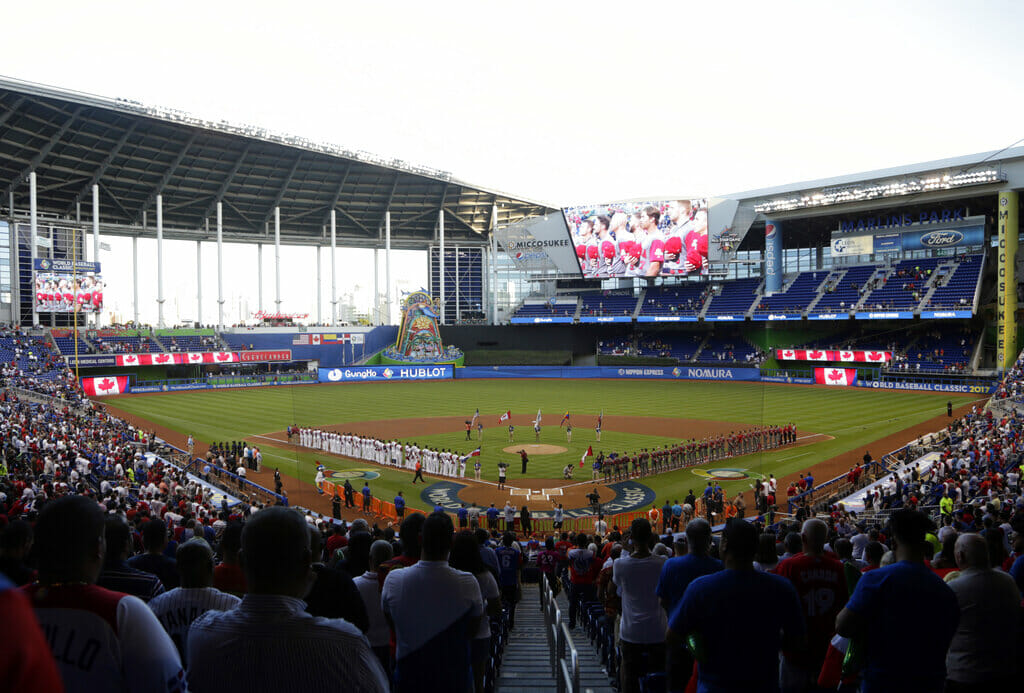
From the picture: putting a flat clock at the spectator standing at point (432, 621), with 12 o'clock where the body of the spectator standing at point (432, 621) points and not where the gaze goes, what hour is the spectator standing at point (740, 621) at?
the spectator standing at point (740, 621) is roughly at 4 o'clock from the spectator standing at point (432, 621).

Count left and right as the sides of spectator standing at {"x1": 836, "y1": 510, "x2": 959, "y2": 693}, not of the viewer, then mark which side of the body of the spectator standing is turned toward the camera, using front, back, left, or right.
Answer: back

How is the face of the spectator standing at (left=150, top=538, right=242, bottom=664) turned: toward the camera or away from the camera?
away from the camera

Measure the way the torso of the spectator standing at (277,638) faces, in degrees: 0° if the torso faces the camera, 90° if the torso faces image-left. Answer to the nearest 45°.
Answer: approximately 180°

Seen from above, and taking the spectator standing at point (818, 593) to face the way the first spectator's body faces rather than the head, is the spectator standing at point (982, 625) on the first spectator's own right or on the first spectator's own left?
on the first spectator's own right

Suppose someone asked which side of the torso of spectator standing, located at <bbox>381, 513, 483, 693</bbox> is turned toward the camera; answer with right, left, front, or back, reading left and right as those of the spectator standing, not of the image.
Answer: back

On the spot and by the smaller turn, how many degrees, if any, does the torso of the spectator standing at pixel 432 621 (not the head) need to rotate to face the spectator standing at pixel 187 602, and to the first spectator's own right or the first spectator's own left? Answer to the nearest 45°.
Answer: approximately 90° to the first spectator's own left

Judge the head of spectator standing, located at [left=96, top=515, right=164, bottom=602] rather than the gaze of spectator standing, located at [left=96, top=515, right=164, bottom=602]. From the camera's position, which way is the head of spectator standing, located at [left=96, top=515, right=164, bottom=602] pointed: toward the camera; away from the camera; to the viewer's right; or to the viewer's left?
away from the camera

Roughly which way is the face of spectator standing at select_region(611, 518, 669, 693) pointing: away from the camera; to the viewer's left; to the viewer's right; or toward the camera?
away from the camera

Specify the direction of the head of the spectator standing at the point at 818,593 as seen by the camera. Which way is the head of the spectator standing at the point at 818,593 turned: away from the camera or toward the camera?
away from the camera

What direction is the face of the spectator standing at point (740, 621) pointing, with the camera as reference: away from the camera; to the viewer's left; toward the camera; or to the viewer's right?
away from the camera
